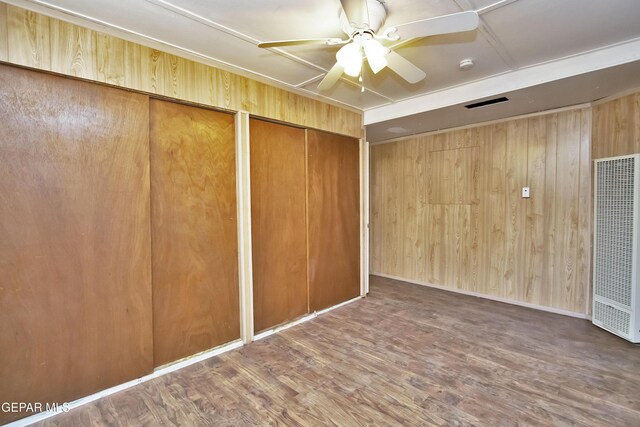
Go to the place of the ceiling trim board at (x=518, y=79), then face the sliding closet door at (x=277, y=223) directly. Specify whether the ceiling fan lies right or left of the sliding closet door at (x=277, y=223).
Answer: left

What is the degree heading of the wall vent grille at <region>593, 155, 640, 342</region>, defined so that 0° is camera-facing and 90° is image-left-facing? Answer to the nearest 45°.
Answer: approximately 45°

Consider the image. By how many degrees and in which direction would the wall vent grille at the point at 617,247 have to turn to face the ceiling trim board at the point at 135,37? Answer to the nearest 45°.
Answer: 0° — it already faces it

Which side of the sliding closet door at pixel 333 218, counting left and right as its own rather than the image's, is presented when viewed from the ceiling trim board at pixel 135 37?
right
